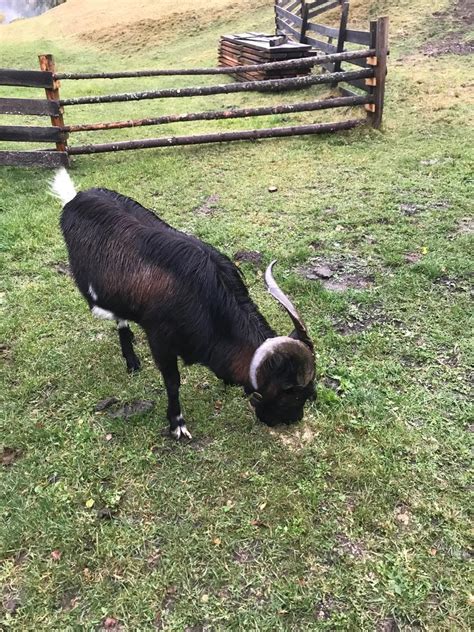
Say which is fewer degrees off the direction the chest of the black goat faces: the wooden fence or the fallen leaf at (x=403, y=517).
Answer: the fallen leaf

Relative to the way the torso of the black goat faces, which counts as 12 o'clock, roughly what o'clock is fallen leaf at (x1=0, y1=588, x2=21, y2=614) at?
The fallen leaf is roughly at 3 o'clock from the black goat.

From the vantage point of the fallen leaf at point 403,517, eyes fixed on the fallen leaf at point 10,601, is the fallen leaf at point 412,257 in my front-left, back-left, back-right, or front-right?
back-right

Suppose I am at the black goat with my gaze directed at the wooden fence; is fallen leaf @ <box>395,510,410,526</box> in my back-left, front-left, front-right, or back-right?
back-right

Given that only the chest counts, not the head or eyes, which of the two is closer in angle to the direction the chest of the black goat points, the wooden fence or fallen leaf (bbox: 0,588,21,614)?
the fallen leaf

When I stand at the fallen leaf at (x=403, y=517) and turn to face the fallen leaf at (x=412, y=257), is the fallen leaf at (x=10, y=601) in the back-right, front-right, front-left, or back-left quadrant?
back-left

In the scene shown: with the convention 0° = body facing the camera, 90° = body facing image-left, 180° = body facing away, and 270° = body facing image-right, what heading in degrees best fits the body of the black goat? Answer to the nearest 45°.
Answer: approximately 315°

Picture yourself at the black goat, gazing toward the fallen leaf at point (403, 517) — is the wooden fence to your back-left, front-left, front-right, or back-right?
back-left

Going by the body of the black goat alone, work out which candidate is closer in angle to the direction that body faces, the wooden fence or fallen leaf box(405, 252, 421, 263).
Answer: the fallen leaf

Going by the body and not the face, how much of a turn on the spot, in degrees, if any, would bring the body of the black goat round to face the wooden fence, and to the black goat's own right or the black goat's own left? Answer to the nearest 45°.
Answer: approximately 135° to the black goat's own left

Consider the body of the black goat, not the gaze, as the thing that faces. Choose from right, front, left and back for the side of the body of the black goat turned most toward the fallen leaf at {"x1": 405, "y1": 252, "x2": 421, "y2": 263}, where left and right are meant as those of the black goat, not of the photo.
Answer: left

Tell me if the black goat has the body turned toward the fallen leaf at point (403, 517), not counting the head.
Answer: yes
